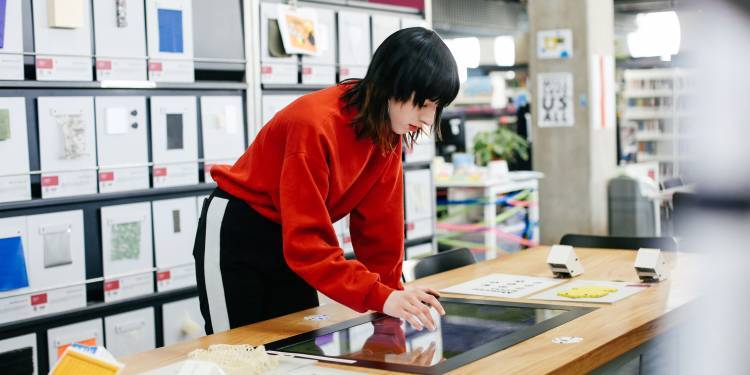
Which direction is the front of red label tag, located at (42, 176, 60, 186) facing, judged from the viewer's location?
facing the viewer

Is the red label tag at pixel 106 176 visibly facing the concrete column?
no

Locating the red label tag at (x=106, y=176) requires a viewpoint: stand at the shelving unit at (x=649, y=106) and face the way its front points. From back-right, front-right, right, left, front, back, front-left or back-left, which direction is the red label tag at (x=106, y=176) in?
front

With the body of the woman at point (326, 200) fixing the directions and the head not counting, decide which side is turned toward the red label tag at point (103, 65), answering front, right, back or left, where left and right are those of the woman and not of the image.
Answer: back

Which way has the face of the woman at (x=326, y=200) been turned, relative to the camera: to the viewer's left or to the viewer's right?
to the viewer's right

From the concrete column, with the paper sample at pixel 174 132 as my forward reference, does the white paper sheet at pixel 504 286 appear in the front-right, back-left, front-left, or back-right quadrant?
front-left

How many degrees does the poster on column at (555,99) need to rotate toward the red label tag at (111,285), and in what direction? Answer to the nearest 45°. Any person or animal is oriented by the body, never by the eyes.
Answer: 0° — it already faces it

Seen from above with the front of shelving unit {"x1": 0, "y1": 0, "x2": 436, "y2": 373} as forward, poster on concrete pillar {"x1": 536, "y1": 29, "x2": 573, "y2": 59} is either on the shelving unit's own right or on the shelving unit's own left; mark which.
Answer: on the shelving unit's own left

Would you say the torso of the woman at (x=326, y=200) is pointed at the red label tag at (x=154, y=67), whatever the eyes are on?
no

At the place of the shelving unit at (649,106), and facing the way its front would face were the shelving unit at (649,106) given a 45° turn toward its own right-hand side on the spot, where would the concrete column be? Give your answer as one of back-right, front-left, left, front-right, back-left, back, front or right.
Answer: front-left

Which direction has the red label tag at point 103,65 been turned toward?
toward the camera

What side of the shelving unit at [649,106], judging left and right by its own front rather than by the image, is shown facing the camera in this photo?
front

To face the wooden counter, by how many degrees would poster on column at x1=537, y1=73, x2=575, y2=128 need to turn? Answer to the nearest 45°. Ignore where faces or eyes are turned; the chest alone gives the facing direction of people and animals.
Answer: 0° — it already faces it

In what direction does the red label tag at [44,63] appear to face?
toward the camera
